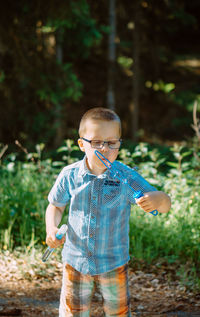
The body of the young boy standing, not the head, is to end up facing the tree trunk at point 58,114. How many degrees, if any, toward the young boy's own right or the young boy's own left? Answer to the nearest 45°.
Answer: approximately 180°

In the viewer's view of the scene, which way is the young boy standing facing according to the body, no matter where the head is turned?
toward the camera

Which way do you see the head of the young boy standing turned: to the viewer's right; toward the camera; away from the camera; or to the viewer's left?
toward the camera

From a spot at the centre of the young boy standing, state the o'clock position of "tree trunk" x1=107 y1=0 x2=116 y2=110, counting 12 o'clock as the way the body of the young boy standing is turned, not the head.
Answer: The tree trunk is roughly at 6 o'clock from the young boy standing.

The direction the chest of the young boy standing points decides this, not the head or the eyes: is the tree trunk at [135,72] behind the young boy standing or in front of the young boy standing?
behind

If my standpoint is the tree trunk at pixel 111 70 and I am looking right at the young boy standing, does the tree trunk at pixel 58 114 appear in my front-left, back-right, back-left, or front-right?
front-right

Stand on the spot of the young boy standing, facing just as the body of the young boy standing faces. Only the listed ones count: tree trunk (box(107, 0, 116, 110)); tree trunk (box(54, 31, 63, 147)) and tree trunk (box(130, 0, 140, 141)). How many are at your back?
3
